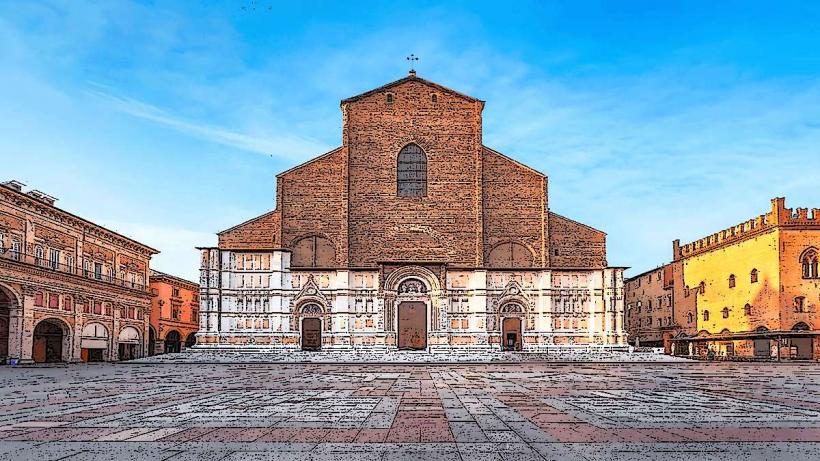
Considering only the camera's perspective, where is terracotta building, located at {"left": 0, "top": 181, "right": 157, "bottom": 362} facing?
facing the viewer and to the right of the viewer
